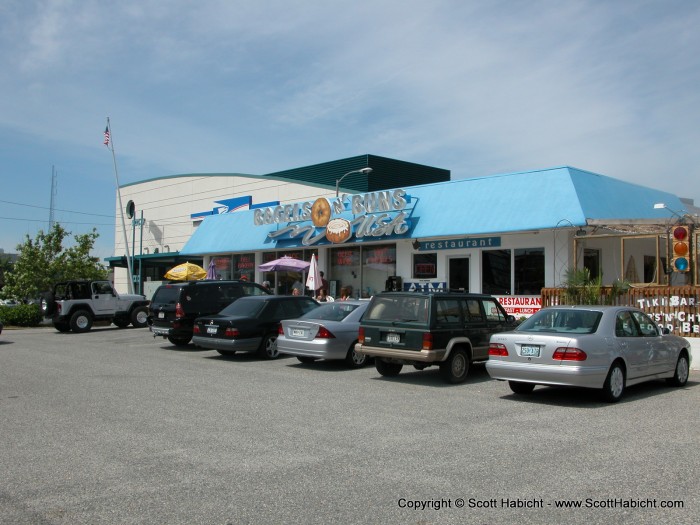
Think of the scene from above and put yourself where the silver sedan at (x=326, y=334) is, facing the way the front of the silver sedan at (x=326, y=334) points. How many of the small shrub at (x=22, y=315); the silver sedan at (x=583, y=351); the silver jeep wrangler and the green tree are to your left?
3

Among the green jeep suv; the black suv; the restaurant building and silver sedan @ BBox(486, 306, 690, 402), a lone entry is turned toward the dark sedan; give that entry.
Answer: the restaurant building

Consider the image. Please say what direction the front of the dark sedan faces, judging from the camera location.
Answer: facing away from the viewer and to the right of the viewer

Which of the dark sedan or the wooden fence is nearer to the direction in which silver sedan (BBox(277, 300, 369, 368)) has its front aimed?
the wooden fence

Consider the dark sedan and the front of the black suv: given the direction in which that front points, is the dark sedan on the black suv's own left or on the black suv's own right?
on the black suv's own right

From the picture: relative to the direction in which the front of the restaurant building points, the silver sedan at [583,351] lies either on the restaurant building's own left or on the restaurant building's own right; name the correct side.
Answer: on the restaurant building's own left

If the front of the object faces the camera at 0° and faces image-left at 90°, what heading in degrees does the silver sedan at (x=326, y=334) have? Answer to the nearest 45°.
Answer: approximately 225°

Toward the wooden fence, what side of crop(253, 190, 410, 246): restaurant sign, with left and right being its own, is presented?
left

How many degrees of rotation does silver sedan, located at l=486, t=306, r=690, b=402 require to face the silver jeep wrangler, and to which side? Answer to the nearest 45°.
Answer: approximately 90° to its left

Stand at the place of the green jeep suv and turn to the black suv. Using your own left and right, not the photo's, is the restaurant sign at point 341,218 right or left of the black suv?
right

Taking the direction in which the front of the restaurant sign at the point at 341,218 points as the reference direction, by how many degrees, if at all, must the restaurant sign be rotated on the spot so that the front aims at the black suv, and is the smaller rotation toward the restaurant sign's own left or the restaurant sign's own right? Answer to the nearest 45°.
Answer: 0° — it already faces it

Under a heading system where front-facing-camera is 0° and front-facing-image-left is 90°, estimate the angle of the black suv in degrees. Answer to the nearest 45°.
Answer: approximately 225°

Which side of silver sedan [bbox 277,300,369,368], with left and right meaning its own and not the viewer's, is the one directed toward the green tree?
left

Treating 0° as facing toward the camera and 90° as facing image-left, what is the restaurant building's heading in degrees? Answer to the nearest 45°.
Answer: approximately 45°
